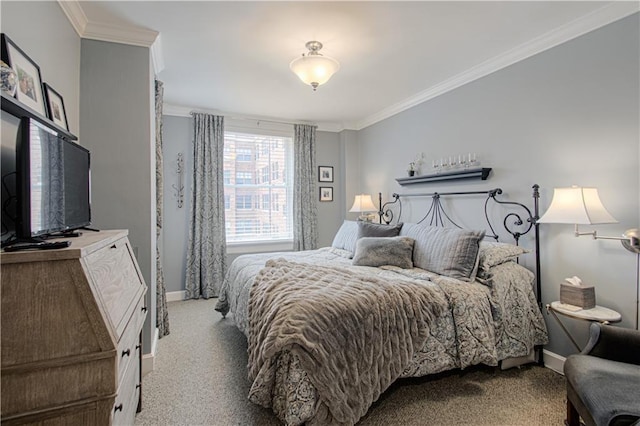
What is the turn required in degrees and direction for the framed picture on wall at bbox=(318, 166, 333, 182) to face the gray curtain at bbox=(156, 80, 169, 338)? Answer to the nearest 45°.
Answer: approximately 45° to its right

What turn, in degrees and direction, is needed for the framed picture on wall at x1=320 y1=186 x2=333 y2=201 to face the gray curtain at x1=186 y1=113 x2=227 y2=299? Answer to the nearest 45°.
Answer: approximately 45° to its right

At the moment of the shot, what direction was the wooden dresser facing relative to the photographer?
facing to the right of the viewer

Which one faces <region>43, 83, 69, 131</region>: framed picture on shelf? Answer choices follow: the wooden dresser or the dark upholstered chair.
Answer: the dark upholstered chair

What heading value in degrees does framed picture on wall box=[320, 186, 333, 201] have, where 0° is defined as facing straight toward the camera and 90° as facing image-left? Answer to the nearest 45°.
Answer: approximately 0°

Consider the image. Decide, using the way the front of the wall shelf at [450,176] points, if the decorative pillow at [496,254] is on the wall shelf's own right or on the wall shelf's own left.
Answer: on the wall shelf's own left

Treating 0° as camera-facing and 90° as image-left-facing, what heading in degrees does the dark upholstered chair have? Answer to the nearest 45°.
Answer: approximately 45°

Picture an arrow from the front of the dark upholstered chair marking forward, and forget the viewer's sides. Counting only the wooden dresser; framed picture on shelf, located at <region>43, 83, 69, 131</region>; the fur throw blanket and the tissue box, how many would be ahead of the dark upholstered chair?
3

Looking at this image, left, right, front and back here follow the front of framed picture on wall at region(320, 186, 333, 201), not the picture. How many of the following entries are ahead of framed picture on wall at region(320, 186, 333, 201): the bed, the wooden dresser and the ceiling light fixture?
3

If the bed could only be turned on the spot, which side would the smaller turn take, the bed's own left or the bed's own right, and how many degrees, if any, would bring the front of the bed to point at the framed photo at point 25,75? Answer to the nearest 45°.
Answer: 0° — it already faces it

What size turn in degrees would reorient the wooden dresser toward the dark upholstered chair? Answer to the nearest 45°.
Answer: approximately 45° to its right
